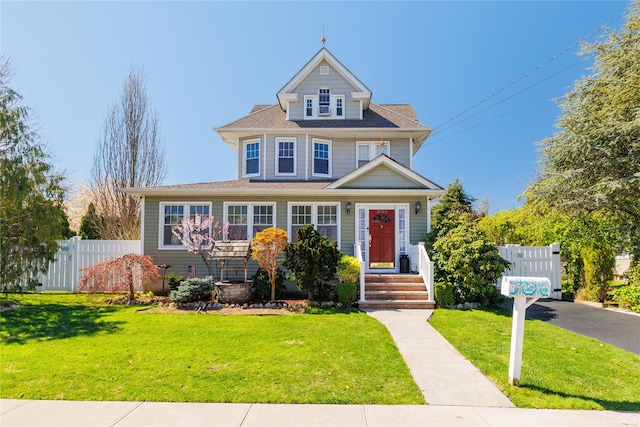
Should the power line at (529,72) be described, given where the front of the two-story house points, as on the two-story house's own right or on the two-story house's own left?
on the two-story house's own left

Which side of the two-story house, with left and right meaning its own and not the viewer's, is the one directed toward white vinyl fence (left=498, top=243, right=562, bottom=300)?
left

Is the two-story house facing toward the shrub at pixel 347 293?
yes

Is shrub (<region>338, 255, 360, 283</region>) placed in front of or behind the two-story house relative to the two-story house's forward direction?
in front

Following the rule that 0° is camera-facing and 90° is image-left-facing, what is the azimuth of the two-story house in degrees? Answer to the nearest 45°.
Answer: approximately 0°

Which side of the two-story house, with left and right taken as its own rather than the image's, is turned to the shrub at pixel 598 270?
left

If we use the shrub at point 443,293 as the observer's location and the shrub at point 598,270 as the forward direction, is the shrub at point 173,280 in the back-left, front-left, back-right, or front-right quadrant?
back-left

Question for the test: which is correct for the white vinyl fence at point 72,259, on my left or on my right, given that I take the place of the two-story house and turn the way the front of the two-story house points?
on my right
